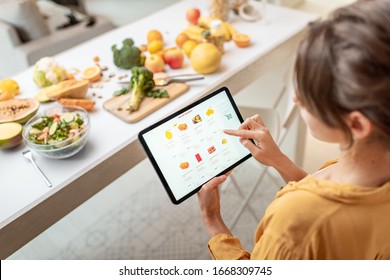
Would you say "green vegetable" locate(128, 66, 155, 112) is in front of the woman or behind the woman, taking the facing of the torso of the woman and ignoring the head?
in front

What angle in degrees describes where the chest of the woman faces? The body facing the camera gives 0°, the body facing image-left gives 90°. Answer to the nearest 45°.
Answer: approximately 135°

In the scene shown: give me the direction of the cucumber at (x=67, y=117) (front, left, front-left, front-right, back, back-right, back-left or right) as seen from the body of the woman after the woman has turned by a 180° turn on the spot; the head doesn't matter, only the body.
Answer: back

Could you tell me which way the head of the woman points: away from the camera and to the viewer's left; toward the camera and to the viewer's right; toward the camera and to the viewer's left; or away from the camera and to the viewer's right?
away from the camera and to the viewer's left

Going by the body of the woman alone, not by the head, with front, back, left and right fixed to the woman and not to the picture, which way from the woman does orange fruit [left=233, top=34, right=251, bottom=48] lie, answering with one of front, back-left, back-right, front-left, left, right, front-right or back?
front-right

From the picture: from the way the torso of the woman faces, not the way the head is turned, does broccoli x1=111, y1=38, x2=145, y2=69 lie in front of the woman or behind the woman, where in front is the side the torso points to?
in front

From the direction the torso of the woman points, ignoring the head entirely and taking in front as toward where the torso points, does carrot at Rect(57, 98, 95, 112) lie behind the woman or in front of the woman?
in front

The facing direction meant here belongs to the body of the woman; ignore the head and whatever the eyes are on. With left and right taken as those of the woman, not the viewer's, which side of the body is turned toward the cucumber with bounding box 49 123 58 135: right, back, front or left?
front
